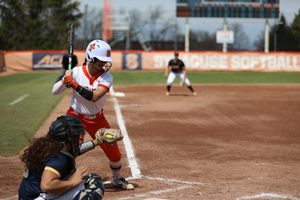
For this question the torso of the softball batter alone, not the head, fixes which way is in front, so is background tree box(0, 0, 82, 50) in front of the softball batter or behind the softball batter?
behind

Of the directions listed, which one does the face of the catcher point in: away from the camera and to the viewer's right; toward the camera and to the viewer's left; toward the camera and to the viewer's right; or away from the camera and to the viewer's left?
away from the camera and to the viewer's right

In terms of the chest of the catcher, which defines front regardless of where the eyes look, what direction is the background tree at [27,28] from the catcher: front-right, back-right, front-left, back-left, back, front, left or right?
left

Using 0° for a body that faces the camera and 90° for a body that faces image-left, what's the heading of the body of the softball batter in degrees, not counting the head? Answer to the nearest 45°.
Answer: approximately 315°

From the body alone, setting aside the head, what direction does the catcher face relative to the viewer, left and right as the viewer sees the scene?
facing to the right of the viewer

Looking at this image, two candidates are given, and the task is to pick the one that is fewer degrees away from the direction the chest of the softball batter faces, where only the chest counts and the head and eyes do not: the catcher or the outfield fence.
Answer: the catcher
